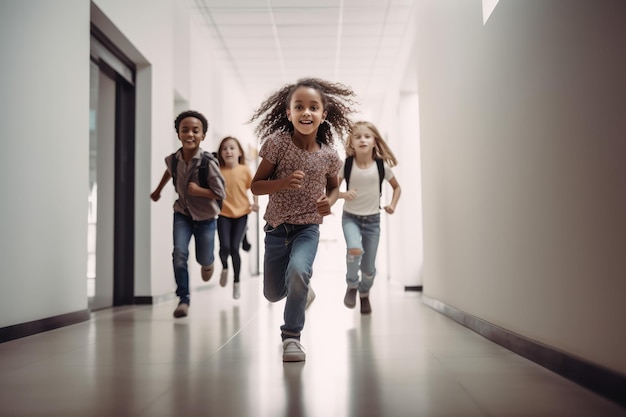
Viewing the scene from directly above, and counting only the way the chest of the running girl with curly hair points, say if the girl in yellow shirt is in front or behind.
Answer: behind

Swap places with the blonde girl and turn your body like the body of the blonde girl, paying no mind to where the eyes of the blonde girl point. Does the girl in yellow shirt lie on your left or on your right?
on your right

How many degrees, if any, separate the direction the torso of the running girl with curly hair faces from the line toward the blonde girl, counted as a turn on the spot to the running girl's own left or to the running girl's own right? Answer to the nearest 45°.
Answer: approximately 180°

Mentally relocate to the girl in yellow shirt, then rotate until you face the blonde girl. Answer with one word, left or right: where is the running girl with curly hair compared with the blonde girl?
right

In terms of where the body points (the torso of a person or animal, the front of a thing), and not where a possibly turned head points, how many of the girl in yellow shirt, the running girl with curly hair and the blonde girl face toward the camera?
3

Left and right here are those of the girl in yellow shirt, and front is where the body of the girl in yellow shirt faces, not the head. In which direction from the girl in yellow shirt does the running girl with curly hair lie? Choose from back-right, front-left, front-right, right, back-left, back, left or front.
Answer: front

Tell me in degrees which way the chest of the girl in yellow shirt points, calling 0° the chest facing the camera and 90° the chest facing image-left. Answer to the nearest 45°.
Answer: approximately 0°

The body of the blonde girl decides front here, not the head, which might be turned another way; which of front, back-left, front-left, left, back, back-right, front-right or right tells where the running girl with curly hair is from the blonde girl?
front

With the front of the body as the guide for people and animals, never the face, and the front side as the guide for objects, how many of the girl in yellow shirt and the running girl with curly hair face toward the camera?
2

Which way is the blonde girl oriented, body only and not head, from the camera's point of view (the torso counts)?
toward the camera

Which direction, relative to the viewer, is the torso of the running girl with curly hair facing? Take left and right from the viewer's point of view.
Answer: facing the viewer
